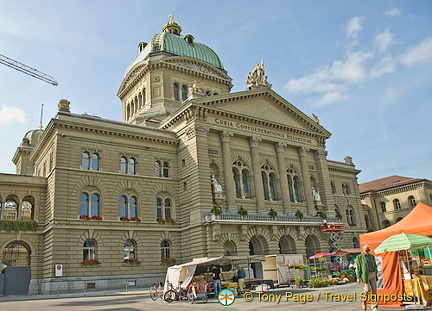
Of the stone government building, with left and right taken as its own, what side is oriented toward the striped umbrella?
front

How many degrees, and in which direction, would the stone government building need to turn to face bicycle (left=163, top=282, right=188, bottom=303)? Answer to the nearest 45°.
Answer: approximately 45° to its right

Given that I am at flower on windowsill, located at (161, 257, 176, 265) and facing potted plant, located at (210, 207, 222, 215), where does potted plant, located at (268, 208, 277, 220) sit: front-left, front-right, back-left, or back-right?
front-left

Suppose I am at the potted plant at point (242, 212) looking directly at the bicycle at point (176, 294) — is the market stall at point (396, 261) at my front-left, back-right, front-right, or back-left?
front-left

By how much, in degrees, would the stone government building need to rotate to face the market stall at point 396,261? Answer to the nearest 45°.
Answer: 0° — it already faces it

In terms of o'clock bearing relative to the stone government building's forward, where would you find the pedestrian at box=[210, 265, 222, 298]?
The pedestrian is roughly at 1 o'clock from the stone government building.

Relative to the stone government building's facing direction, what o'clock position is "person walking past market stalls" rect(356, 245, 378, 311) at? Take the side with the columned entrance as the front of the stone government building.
The person walking past market stalls is roughly at 1 o'clock from the stone government building.

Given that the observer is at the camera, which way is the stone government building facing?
facing the viewer and to the right of the viewer

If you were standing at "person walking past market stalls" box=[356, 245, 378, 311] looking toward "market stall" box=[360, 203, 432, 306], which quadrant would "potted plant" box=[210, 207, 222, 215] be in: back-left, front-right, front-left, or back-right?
front-left
